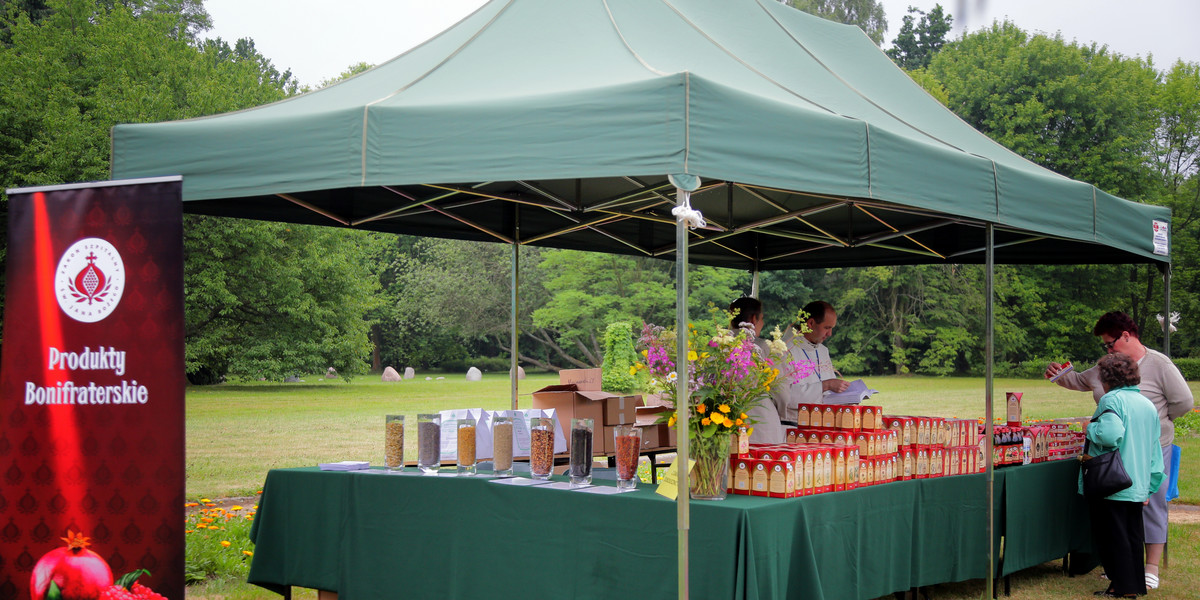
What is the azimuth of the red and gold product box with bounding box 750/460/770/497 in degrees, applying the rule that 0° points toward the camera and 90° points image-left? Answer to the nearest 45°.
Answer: approximately 0°

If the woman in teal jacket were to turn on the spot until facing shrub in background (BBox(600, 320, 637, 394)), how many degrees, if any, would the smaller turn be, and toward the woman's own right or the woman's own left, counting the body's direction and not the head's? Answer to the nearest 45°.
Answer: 0° — they already face it

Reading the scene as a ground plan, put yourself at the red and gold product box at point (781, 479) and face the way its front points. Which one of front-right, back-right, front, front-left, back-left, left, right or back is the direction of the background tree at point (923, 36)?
back-left

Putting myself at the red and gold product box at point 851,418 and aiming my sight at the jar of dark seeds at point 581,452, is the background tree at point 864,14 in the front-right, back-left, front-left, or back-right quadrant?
back-right

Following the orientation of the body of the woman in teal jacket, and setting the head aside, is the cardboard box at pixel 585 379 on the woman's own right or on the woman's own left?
on the woman's own left

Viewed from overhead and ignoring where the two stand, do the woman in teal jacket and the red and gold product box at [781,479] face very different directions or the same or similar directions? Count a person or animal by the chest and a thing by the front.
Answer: very different directions

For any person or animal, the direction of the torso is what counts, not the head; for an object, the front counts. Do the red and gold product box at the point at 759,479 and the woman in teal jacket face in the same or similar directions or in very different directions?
very different directions

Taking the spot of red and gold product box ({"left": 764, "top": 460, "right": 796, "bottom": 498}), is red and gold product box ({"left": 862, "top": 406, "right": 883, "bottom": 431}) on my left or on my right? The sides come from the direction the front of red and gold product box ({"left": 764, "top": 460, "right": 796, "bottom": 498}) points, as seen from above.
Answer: on my left

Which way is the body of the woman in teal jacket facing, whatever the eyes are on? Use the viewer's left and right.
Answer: facing away from the viewer and to the left of the viewer

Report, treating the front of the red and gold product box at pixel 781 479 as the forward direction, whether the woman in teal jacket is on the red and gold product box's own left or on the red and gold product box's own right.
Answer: on the red and gold product box's own left

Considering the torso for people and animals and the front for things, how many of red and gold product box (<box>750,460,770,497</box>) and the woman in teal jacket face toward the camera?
1

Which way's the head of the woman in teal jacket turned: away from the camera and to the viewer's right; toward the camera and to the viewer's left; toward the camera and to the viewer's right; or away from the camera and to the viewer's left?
away from the camera and to the viewer's left

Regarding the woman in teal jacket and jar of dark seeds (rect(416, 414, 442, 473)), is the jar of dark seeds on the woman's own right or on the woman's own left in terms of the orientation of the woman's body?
on the woman's own left

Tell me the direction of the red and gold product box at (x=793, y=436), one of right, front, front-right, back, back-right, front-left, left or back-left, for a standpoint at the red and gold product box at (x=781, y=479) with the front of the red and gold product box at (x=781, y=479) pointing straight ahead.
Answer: back-left

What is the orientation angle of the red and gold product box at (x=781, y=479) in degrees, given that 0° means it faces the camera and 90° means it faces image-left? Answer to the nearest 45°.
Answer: approximately 315°
